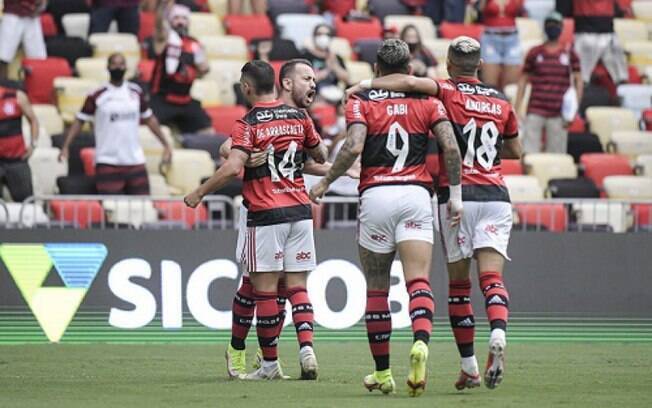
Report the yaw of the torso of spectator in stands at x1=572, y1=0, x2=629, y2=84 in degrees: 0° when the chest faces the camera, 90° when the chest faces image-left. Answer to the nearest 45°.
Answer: approximately 0°

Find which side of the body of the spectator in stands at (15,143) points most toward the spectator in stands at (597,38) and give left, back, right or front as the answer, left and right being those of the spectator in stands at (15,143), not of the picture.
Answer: left

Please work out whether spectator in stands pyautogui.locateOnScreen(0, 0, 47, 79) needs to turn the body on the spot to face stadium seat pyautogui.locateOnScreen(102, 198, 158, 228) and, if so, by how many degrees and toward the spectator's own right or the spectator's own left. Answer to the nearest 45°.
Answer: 0° — they already face it

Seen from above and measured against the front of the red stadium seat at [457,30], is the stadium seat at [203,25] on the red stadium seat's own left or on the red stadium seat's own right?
on the red stadium seat's own right

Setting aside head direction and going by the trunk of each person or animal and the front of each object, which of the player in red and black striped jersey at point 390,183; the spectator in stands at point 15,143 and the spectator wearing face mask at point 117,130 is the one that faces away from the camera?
the player in red and black striped jersey

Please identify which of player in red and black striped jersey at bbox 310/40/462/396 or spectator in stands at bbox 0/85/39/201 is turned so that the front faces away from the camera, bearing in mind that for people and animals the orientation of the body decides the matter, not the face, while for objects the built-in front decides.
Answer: the player in red and black striped jersey

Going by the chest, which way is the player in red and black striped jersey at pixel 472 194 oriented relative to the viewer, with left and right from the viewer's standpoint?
facing away from the viewer

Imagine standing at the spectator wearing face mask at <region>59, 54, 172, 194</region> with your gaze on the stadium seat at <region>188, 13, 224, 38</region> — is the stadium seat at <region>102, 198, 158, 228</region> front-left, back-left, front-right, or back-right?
back-right

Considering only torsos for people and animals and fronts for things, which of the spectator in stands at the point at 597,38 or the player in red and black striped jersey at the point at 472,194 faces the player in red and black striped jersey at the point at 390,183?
the spectator in stands

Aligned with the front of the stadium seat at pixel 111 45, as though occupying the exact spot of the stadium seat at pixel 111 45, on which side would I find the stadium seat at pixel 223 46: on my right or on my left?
on my left

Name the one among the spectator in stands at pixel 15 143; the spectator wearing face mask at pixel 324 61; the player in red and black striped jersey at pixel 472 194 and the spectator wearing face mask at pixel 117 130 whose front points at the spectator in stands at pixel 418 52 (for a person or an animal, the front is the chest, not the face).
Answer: the player in red and black striped jersey

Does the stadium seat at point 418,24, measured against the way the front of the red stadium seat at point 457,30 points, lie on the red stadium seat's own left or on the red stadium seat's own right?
on the red stadium seat's own right
